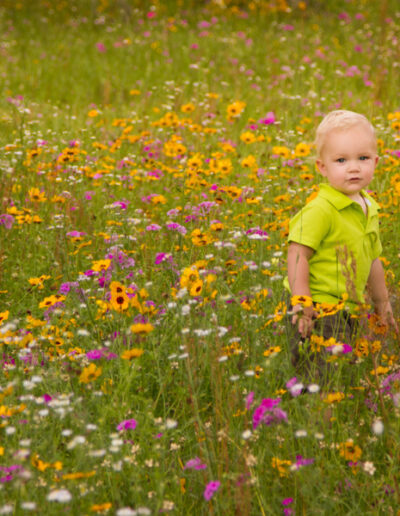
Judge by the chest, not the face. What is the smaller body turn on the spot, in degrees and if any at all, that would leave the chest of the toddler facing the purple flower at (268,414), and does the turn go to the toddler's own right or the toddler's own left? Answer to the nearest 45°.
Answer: approximately 45° to the toddler's own right

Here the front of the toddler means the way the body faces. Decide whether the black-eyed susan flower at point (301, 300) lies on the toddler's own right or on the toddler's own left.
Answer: on the toddler's own right

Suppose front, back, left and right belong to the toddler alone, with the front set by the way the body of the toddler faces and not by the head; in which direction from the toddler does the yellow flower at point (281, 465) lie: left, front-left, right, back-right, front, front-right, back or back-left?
front-right

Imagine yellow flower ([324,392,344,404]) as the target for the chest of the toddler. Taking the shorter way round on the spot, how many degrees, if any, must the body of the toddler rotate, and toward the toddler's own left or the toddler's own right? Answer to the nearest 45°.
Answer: approximately 45° to the toddler's own right

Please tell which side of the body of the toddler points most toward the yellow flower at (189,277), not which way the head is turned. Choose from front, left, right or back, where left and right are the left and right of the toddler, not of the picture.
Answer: right

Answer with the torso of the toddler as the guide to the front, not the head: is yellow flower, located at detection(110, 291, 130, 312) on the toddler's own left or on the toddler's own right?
on the toddler's own right

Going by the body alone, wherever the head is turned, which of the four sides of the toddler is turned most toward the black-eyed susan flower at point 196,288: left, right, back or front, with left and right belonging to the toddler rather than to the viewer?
right

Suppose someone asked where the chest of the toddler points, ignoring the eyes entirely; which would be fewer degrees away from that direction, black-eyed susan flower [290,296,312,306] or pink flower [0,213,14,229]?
the black-eyed susan flower

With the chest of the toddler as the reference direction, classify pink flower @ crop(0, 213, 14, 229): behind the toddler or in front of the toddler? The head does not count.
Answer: behind

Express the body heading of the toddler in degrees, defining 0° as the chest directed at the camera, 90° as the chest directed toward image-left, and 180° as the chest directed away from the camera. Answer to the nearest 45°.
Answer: approximately 315°

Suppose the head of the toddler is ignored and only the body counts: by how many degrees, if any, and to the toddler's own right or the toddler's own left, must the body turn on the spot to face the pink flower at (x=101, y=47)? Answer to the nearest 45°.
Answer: approximately 180°
